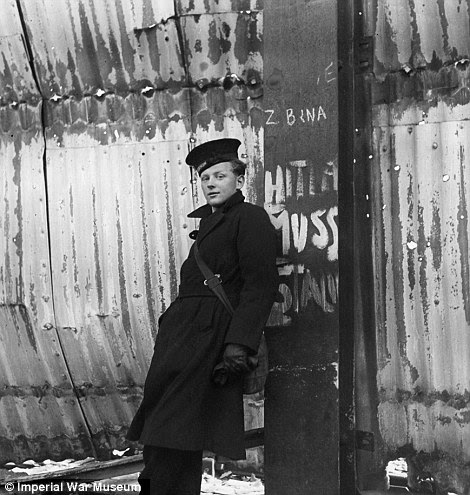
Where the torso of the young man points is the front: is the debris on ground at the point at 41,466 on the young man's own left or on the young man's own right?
on the young man's own right

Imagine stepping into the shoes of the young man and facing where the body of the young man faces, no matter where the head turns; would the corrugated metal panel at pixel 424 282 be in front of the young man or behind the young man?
behind

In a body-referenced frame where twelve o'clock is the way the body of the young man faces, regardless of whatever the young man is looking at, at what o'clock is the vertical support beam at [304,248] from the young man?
The vertical support beam is roughly at 7 o'clock from the young man.

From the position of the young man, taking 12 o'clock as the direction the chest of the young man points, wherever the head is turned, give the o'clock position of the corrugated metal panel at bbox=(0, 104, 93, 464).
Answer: The corrugated metal panel is roughly at 3 o'clock from the young man.
